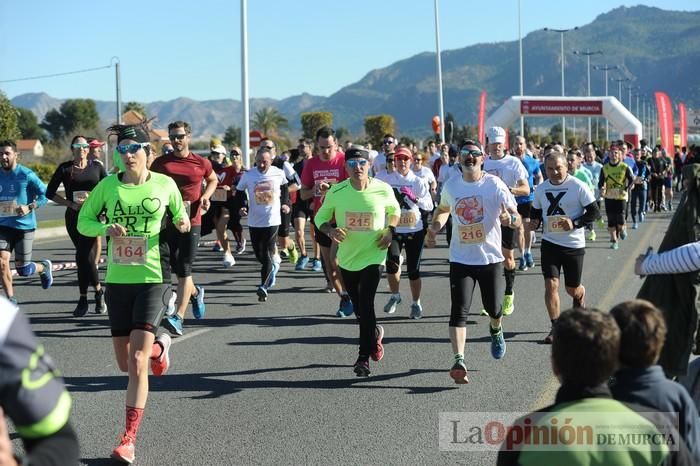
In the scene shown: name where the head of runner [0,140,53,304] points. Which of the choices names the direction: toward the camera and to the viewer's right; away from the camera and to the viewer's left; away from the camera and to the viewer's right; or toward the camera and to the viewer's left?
toward the camera and to the viewer's left

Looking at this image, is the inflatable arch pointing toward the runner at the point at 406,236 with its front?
yes

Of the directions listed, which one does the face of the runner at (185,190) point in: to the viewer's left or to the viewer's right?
to the viewer's left

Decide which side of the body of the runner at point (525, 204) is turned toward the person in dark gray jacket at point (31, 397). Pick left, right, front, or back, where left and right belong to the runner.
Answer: front

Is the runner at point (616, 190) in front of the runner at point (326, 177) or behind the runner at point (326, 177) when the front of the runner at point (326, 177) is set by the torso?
behind

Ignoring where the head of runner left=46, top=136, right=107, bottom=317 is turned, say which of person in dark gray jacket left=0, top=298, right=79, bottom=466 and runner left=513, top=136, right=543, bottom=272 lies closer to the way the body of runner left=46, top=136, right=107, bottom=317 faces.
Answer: the person in dark gray jacket

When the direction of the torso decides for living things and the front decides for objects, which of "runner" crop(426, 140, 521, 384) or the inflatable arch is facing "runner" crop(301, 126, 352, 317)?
the inflatable arch

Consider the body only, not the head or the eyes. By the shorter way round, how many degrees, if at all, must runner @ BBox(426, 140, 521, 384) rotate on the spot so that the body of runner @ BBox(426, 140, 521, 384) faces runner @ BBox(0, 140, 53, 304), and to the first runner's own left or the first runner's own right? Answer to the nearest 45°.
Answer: approximately 135° to the first runner's own right

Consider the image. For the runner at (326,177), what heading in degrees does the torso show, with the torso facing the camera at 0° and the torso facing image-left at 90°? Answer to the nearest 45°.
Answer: approximately 0°
